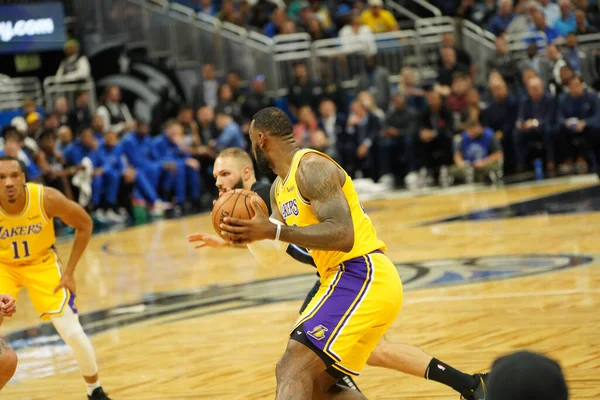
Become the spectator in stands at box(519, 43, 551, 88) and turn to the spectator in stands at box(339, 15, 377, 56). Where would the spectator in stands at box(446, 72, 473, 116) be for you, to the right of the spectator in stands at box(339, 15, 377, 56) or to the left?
left

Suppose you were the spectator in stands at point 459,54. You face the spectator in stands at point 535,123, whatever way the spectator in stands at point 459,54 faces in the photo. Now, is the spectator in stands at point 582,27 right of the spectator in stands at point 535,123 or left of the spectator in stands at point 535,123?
left

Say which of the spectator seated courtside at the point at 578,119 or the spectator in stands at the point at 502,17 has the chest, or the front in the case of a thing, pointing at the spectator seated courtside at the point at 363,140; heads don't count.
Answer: the spectator in stands at the point at 502,17

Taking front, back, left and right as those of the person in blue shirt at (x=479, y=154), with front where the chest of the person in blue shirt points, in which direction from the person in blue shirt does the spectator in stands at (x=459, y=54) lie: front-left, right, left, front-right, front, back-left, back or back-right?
back

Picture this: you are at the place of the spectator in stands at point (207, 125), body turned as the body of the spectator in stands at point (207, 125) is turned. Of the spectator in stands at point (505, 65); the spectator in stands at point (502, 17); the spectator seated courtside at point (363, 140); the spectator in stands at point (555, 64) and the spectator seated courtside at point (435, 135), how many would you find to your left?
5

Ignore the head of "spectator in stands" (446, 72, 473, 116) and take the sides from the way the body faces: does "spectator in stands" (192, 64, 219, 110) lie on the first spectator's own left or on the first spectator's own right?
on the first spectator's own right

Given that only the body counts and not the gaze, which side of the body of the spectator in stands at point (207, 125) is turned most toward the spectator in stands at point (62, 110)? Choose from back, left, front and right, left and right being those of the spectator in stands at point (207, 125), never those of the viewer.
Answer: right

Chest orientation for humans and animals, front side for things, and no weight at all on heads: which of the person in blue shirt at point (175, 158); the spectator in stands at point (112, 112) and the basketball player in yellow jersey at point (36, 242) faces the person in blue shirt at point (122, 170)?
the spectator in stands

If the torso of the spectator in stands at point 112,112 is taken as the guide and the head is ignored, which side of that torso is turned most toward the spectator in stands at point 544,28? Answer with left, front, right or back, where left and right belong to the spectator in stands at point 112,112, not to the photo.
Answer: left

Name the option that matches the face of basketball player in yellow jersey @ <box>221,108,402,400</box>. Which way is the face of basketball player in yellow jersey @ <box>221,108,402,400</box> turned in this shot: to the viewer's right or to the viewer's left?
to the viewer's left

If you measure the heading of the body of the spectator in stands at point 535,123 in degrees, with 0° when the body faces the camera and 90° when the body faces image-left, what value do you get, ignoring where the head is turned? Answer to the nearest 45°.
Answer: approximately 0°
